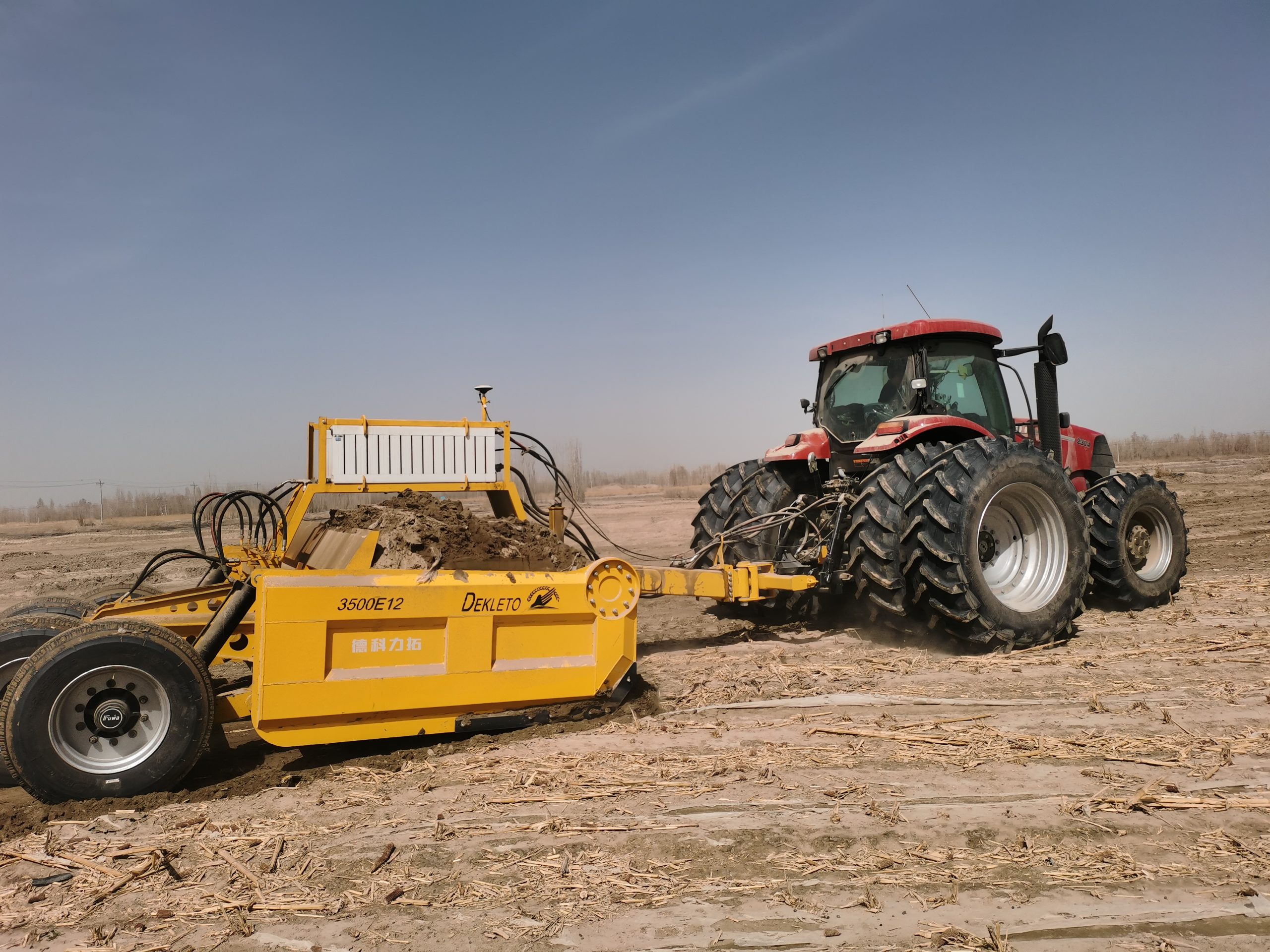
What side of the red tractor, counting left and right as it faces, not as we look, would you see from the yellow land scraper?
back

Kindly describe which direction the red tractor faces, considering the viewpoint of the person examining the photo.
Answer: facing away from the viewer and to the right of the viewer

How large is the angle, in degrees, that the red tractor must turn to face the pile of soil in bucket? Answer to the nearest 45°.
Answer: approximately 180°
